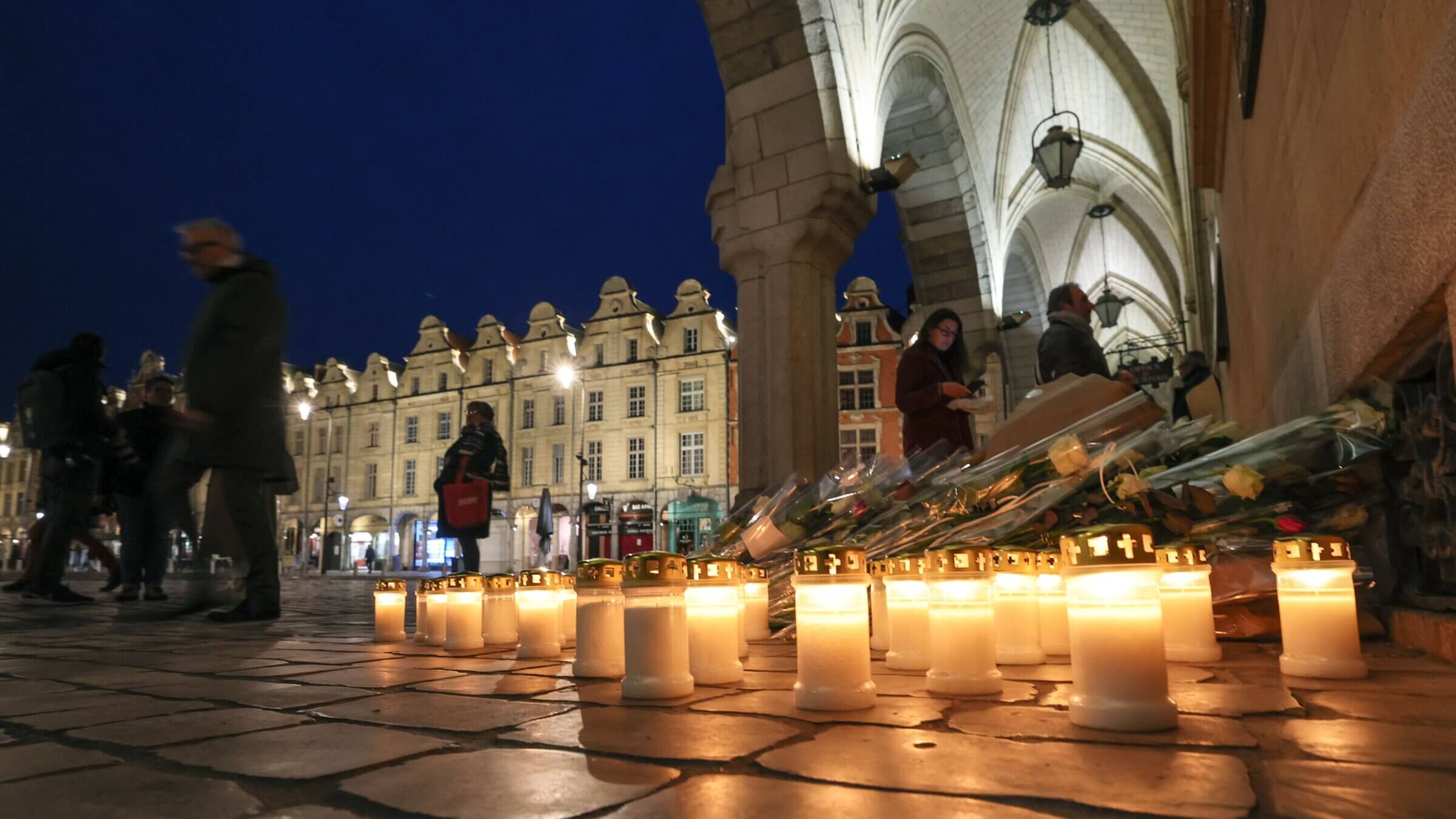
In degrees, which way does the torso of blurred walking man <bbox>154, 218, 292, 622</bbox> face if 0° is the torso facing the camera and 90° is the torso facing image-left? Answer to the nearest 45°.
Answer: approximately 90°

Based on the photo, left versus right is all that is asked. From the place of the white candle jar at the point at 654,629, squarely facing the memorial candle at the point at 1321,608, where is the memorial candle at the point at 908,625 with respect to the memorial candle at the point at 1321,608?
left

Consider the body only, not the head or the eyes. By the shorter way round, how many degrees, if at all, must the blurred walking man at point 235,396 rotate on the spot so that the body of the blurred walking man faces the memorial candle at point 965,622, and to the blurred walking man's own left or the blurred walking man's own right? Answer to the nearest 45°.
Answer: approximately 135° to the blurred walking man's own left

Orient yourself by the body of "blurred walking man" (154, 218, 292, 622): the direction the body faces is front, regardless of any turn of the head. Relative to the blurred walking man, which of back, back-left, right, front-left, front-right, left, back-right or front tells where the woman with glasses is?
back

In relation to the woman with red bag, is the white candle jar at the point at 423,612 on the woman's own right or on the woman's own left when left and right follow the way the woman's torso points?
on the woman's own right

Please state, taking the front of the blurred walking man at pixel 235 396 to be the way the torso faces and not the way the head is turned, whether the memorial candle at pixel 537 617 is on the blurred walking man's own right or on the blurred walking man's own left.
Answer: on the blurred walking man's own left
